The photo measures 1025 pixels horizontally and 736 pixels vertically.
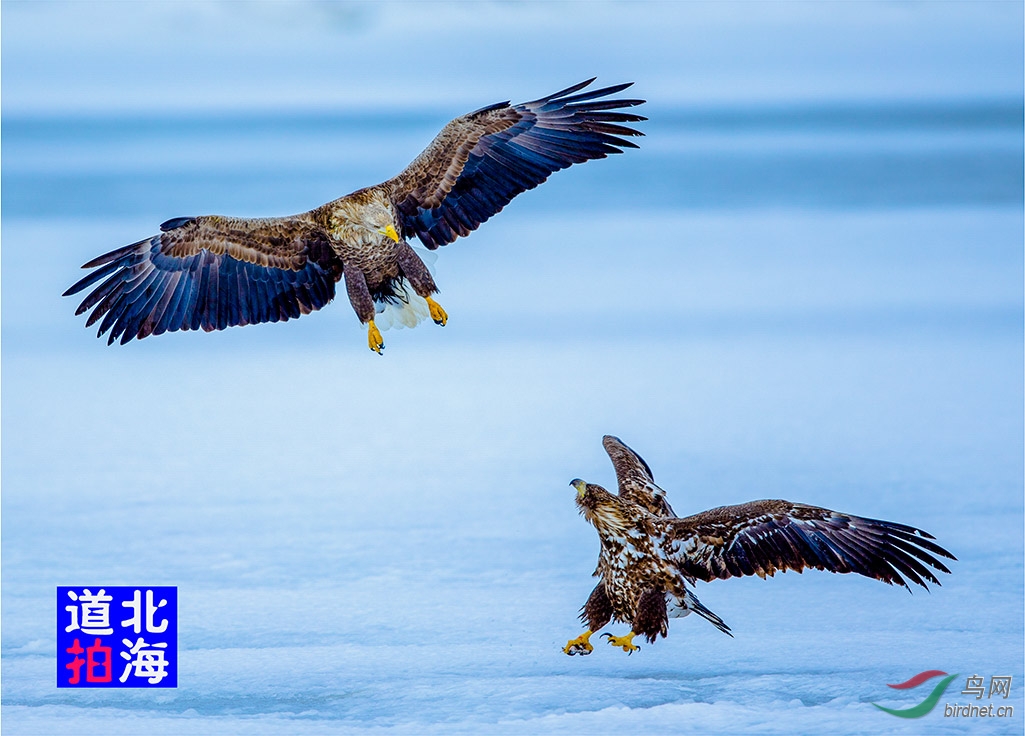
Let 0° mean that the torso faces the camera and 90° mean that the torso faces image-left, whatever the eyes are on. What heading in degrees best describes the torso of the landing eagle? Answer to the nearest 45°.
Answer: approximately 45°

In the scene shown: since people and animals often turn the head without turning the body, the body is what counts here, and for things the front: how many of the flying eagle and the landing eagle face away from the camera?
0

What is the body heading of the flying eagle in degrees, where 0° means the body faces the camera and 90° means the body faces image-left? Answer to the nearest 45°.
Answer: approximately 0°
